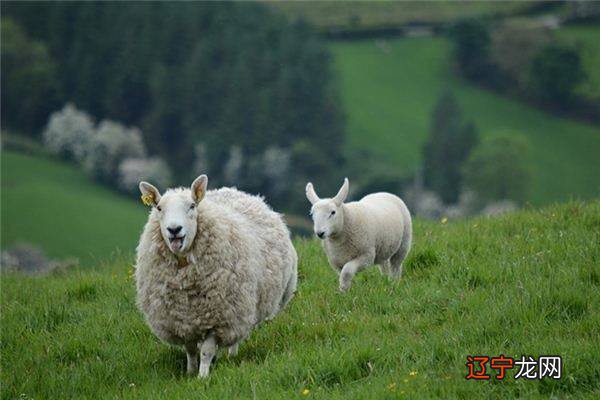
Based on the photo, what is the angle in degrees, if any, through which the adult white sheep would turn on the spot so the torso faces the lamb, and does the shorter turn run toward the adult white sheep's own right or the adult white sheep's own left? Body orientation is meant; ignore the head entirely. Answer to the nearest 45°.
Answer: approximately 180°

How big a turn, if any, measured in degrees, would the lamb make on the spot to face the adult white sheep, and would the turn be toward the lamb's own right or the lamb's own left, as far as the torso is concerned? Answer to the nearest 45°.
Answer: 0° — it already faces it

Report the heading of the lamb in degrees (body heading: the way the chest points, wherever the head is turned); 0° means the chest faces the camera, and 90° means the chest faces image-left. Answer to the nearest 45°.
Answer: approximately 45°

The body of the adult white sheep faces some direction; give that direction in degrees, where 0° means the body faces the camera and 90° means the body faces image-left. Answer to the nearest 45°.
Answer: approximately 45°
